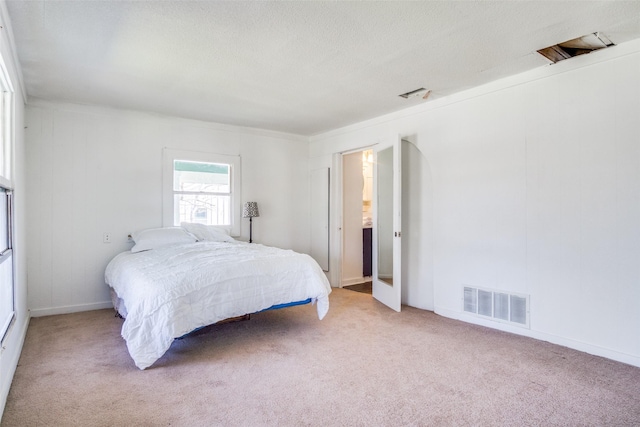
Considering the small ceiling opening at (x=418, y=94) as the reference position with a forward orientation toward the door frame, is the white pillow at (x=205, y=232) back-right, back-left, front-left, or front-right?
front-left

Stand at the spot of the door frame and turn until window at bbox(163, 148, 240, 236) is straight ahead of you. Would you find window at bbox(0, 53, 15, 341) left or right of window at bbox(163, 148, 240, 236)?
left

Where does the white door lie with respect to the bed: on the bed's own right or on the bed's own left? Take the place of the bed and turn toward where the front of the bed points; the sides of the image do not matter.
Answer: on the bed's own left

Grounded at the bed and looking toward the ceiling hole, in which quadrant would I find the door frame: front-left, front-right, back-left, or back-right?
front-left

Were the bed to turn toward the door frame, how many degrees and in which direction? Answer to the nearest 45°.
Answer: approximately 90° to its left

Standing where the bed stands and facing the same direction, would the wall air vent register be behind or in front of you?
in front

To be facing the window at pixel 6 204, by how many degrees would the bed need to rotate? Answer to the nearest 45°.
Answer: approximately 45° to its right
